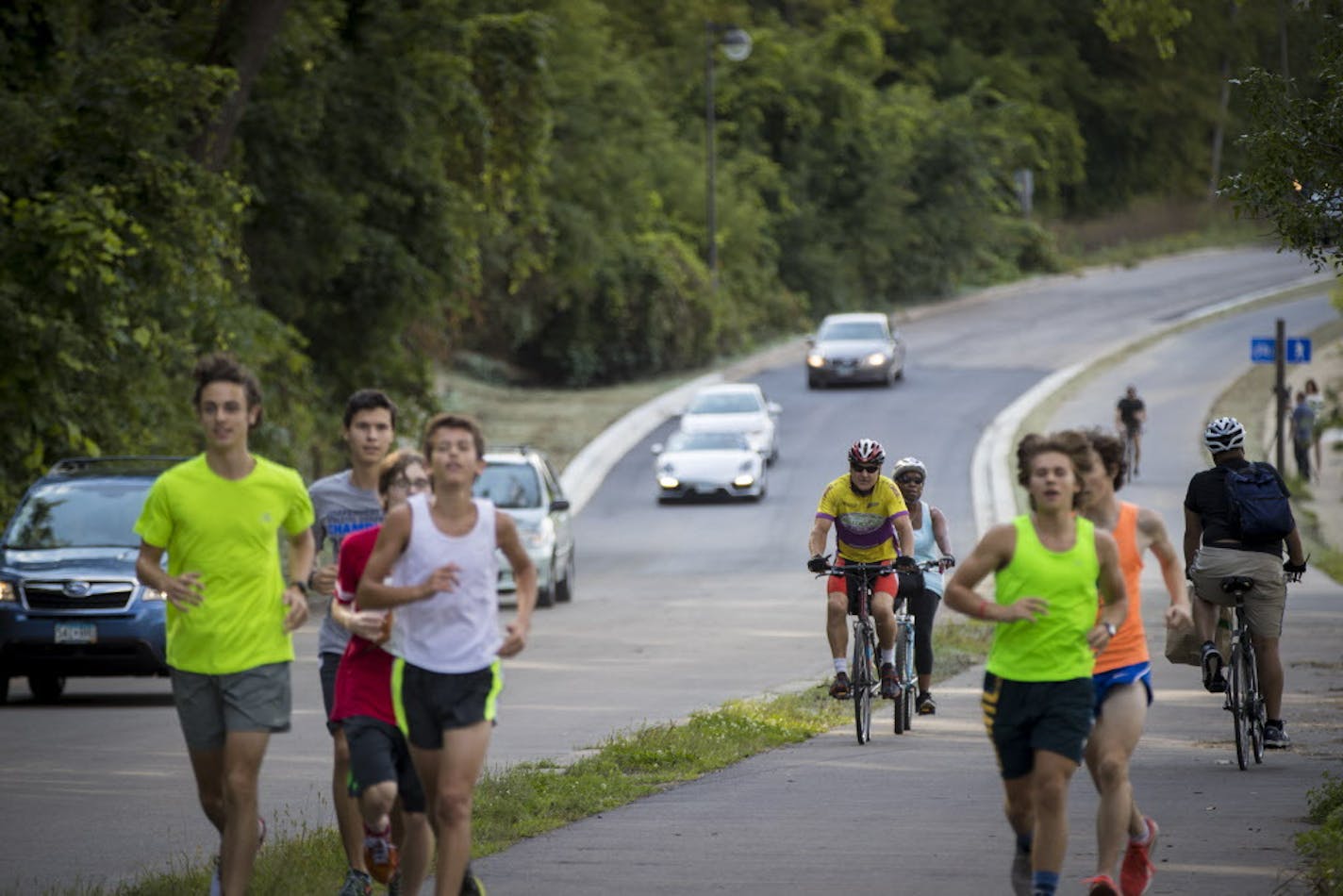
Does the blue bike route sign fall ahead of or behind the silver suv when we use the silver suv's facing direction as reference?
behind

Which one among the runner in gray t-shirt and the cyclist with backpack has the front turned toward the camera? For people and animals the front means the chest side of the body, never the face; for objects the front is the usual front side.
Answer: the runner in gray t-shirt

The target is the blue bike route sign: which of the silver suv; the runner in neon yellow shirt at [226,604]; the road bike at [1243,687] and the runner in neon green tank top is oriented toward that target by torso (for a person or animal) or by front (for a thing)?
the road bike

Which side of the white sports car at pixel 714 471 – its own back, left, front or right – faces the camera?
front

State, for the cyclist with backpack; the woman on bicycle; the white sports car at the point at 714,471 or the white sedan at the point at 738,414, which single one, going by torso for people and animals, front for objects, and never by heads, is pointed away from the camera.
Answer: the cyclist with backpack

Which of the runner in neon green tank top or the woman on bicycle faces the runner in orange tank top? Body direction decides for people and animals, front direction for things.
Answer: the woman on bicycle

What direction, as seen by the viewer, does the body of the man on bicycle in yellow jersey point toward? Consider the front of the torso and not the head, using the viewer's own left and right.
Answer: facing the viewer

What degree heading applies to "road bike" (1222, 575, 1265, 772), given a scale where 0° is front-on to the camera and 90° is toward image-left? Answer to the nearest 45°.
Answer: approximately 180°

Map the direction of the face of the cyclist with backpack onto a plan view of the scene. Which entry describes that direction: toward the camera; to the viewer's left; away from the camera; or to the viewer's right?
away from the camera

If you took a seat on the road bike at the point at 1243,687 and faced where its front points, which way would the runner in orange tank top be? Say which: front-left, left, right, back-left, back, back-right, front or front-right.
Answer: back

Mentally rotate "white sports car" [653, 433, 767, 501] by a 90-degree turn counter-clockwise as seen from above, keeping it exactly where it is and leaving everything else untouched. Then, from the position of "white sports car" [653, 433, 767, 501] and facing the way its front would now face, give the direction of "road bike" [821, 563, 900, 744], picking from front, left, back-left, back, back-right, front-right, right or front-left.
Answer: right

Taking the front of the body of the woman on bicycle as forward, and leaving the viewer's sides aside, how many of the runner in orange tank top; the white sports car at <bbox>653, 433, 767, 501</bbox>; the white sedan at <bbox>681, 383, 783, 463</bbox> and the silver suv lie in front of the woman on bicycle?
1

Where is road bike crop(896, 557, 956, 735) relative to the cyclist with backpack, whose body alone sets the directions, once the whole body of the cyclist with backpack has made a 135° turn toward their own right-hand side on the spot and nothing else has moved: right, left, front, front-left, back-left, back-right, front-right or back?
back

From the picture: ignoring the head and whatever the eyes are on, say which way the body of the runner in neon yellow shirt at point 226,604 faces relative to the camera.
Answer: toward the camera

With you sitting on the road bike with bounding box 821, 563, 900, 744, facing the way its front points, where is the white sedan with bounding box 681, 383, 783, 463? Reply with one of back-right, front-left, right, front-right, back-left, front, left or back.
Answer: back

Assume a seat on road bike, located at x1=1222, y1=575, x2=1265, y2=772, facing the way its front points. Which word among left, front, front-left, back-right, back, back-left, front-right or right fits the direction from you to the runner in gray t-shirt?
back-left

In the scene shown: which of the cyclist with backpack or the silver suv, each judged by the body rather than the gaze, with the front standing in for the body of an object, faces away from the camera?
the cyclist with backpack

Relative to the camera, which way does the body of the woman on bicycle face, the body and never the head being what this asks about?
toward the camera

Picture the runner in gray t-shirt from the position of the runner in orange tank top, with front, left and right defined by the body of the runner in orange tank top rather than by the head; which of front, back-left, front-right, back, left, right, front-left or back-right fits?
front-right
